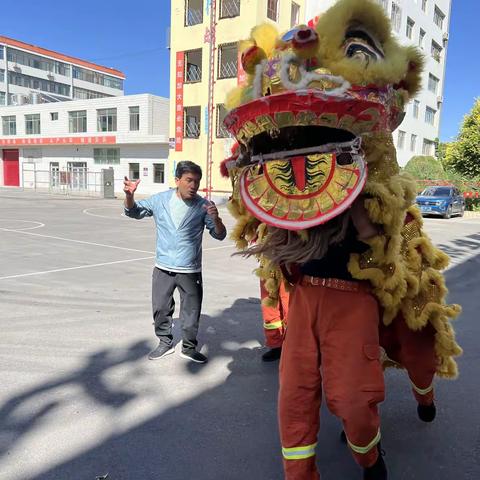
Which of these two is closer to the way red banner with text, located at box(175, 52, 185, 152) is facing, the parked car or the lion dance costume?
the lion dance costume

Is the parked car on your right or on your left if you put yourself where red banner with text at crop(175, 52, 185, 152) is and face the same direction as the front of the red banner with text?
on your left

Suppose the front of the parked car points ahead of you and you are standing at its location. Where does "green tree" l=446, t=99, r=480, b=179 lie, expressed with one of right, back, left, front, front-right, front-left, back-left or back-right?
back-right

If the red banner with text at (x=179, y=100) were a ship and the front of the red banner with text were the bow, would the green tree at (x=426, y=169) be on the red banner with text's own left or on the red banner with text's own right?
on the red banner with text's own left

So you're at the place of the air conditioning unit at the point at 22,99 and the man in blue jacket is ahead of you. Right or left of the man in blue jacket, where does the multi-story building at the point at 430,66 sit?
left

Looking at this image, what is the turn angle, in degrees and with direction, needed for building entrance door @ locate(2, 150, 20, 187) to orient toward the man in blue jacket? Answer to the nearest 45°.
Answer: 0° — it already faces them

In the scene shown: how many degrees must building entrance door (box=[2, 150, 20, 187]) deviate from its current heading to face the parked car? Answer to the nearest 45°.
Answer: approximately 45° to its left

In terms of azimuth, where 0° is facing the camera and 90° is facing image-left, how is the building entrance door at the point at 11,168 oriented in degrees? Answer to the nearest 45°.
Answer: approximately 0°

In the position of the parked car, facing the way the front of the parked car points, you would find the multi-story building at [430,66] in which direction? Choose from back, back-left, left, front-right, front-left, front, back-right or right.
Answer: back-right

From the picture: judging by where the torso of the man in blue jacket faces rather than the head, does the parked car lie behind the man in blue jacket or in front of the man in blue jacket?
behind
